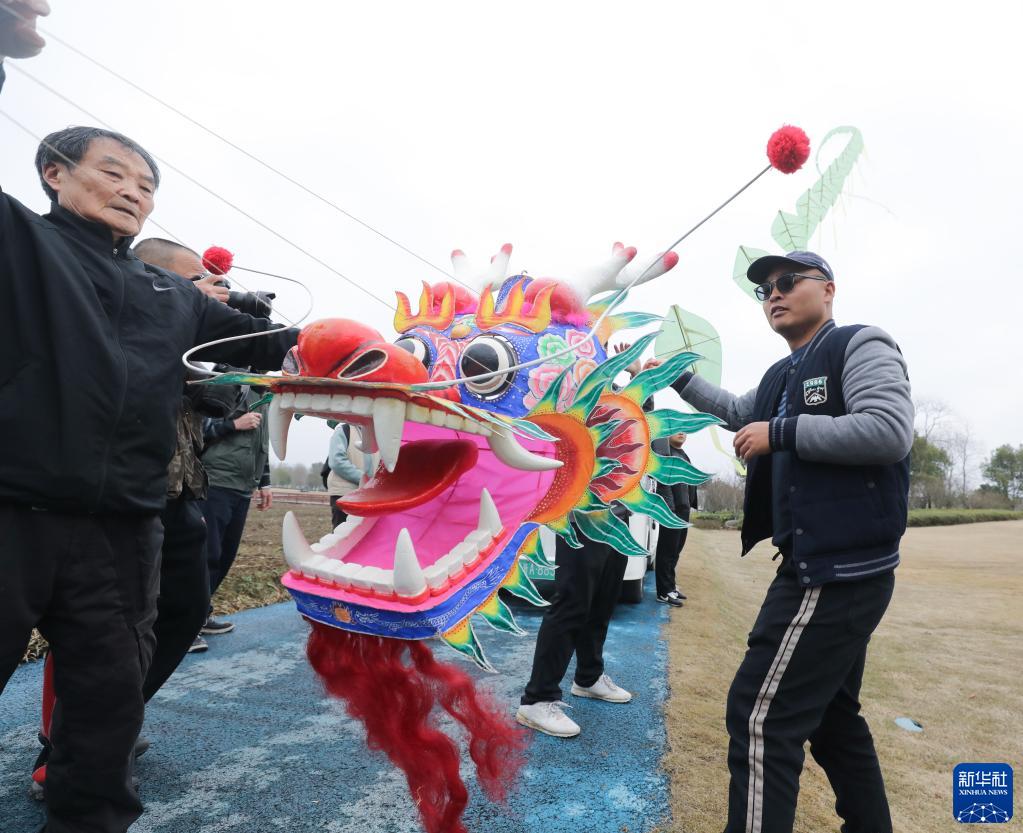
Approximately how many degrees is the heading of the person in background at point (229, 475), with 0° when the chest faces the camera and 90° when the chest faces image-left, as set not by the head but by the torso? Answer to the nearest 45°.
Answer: approximately 315°

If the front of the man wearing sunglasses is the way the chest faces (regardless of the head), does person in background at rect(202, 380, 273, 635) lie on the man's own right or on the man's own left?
on the man's own right

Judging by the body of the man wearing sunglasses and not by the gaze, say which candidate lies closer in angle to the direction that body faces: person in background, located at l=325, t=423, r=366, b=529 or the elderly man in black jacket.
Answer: the elderly man in black jacket

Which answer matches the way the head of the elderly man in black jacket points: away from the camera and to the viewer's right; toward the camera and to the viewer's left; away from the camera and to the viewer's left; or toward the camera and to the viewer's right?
toward the camera and to the viewer's right

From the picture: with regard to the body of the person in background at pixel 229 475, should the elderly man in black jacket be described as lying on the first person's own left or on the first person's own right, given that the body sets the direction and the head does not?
on the first person's own right

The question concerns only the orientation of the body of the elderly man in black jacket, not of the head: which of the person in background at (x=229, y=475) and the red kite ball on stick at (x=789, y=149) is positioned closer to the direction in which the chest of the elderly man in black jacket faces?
the red kite ball on stick

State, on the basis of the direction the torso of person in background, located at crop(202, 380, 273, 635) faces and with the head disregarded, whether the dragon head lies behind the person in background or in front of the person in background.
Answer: in front

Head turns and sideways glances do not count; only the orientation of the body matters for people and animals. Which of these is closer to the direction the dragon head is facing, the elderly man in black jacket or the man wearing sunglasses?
the elderly man in black jacket

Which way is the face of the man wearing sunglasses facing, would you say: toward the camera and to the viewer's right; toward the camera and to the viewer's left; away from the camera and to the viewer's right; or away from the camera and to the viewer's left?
toward the camera and to the viewer's left

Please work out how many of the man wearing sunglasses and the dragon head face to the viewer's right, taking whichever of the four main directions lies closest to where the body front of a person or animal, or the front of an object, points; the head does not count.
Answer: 0

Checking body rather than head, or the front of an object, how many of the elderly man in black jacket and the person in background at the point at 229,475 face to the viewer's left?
0

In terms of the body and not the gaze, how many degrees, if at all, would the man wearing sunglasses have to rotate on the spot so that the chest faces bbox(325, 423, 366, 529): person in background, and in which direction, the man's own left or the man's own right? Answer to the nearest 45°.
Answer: approximately 90° to the man's own right
